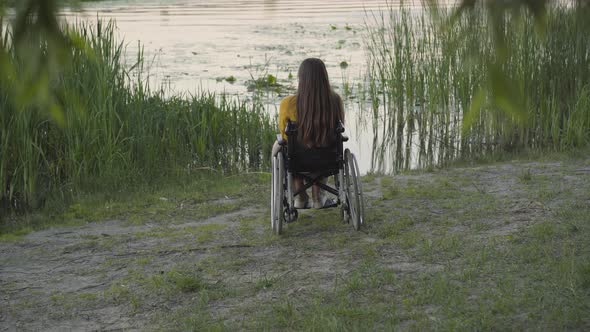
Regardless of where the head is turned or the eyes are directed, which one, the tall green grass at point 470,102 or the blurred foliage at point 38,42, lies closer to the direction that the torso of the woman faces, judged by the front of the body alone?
the tall green grass

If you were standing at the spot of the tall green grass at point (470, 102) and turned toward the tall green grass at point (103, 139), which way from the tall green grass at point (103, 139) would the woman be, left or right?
left

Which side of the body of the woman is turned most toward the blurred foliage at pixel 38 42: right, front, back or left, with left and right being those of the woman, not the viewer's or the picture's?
back

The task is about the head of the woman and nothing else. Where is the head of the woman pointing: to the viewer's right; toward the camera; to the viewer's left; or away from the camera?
away from the camera

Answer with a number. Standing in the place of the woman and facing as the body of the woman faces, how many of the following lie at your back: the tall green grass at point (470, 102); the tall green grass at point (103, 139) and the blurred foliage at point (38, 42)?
1

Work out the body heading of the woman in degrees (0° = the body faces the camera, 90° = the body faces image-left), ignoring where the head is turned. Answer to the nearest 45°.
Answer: approximately 180°

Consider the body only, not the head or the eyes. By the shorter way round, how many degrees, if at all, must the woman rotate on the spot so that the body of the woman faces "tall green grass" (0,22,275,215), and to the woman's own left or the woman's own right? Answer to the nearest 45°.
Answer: approximately 45° to the woman's own left
